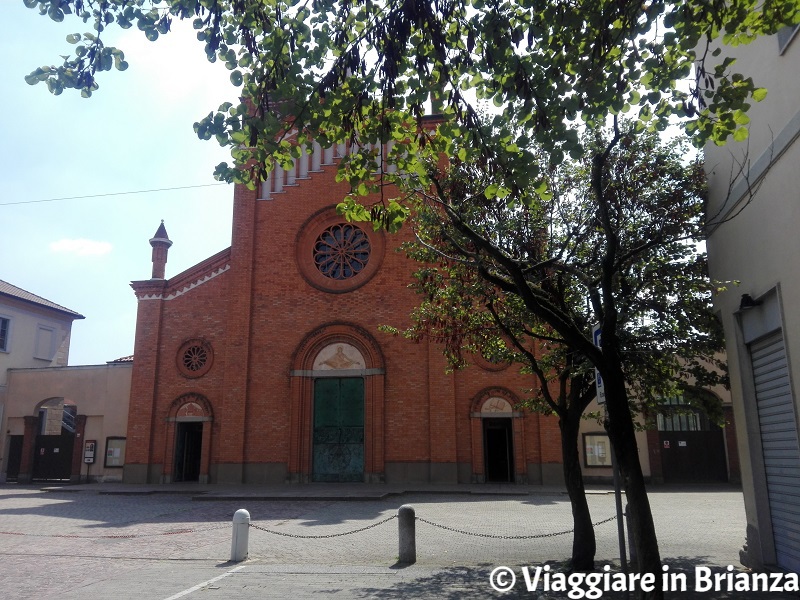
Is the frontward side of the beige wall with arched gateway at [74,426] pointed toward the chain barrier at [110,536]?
yes

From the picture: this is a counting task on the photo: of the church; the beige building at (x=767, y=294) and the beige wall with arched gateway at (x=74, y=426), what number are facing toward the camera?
2

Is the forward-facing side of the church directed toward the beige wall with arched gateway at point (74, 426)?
no

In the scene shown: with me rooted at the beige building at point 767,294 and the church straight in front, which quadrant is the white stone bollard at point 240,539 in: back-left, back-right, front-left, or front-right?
front-left

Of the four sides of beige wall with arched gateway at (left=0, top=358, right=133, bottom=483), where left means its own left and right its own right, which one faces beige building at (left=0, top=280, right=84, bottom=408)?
back

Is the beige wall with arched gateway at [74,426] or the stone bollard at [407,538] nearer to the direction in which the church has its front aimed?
the stone bollard

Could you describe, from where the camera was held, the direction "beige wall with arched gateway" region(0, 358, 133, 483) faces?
facing the viewer

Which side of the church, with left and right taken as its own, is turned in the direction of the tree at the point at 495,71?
front

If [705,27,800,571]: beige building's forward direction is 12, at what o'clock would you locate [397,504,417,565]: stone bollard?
The stone bollard is roughly at 12 o'clock from the beige building.

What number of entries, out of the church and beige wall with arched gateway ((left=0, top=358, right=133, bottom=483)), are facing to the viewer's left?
0

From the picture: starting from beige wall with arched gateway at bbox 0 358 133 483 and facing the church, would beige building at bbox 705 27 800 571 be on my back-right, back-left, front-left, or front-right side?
front-right

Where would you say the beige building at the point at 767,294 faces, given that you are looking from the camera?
facing to the left of the viewer

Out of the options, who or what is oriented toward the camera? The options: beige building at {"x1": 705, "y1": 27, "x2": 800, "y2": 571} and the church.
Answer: the church

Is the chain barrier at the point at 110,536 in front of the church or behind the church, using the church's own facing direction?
in front

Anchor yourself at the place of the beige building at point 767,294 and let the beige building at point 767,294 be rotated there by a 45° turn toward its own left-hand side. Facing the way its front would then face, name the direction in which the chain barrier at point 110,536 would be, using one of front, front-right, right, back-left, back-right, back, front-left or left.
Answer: front-right
